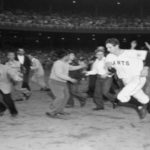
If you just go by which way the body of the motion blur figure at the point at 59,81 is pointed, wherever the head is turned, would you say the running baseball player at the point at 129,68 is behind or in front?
in front

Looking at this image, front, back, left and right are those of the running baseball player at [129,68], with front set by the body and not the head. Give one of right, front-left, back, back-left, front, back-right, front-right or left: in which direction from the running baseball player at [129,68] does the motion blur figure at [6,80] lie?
front-right

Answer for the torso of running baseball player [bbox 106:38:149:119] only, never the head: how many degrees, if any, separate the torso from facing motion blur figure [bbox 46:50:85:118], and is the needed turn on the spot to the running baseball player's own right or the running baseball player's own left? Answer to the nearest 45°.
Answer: approximately 45° to the running baseball player's own right

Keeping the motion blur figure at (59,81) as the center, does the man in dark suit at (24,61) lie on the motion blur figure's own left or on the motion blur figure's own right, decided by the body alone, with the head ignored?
on the motion blur figure's own left

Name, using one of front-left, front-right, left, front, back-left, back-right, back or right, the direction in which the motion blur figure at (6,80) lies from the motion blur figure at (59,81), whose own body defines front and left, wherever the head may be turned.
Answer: back

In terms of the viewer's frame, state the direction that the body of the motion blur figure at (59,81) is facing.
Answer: to the viewer's right

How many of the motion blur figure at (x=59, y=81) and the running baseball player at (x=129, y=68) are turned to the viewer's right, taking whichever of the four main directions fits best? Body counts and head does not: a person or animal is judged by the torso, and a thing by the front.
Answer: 1

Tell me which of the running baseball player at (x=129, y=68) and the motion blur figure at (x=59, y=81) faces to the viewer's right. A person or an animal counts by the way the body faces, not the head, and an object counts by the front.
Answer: the motion blur figure at (x=59, y=81)

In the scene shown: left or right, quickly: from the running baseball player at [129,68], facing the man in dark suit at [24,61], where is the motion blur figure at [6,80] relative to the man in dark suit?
left

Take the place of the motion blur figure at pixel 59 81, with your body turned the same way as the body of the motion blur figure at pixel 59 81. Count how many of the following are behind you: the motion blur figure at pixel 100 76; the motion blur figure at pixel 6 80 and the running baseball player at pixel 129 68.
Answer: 1

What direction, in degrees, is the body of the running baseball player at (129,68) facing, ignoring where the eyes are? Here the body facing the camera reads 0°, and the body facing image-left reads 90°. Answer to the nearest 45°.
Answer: approximately 45°

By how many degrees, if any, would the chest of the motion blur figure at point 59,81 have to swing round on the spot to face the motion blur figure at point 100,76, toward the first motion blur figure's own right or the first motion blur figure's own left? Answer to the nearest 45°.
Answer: approximately 45° to the first motion blur figure's own left
